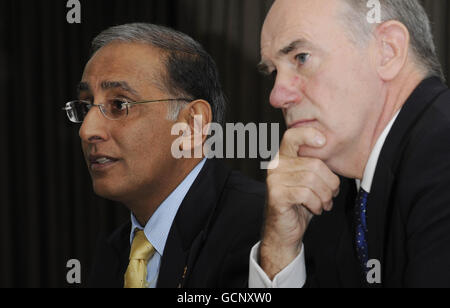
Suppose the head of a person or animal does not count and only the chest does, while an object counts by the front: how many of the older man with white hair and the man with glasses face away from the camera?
0

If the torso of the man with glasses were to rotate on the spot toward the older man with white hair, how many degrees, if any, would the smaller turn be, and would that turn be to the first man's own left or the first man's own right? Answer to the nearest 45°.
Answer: approximately 90° to the first man's own left

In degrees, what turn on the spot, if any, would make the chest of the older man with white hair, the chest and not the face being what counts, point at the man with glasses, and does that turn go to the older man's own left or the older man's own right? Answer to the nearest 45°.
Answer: approximately 90° to the older man's own right

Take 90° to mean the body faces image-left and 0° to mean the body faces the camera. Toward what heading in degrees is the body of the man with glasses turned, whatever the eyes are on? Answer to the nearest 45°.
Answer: approximately 45°

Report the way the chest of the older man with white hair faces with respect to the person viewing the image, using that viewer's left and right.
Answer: facing the viewer and to the left of the viewer

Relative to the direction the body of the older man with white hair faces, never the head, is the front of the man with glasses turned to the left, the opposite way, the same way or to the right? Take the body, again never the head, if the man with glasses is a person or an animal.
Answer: the same way
